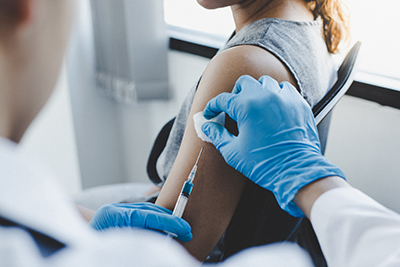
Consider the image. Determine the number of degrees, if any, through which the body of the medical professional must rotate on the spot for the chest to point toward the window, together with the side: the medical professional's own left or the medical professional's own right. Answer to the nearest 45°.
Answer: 0° — they already face it

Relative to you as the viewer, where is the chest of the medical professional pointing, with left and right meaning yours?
facing away from the viewer and to the right of the viewer

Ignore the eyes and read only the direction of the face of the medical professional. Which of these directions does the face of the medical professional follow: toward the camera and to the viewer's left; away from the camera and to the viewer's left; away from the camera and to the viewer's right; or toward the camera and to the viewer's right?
away from the camera and to the viewer's right
